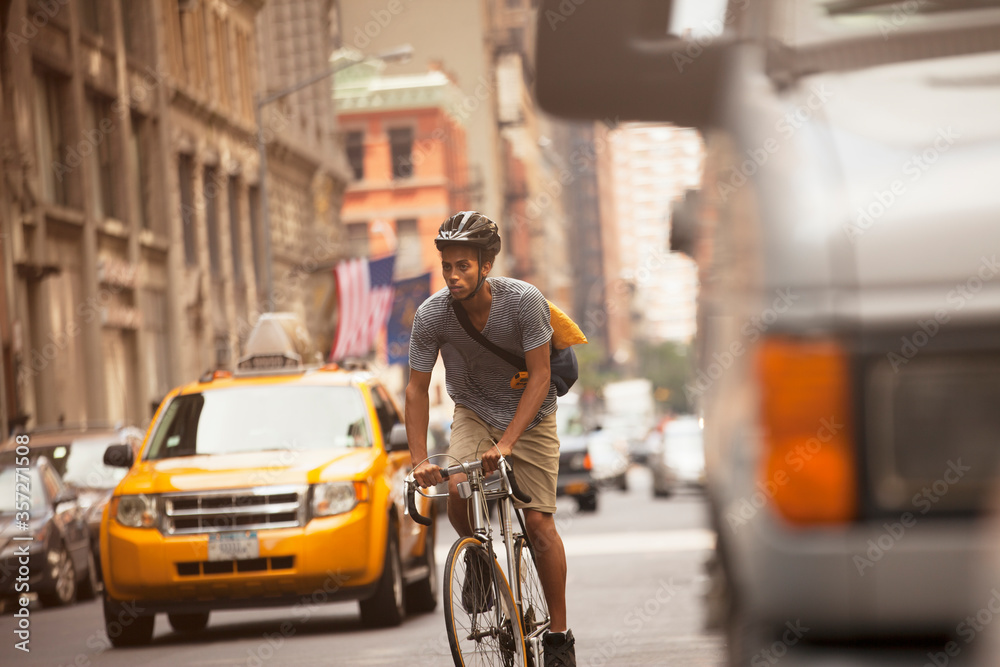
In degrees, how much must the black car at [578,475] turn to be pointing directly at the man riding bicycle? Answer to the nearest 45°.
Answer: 0° — it already faces them

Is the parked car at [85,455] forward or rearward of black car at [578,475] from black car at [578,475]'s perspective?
forward

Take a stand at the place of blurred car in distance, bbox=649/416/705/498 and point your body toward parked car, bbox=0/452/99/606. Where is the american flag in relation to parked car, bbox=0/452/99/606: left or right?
right

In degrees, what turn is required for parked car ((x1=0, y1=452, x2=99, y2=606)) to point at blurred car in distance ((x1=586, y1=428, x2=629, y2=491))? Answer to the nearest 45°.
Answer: approximately 180°

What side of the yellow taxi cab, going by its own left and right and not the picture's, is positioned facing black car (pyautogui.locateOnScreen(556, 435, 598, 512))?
back

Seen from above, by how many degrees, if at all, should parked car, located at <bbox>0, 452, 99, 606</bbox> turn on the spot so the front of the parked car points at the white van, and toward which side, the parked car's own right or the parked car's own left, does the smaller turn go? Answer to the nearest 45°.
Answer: approximately 45° to the parked car's own left

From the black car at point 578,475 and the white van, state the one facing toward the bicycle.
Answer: the black car
